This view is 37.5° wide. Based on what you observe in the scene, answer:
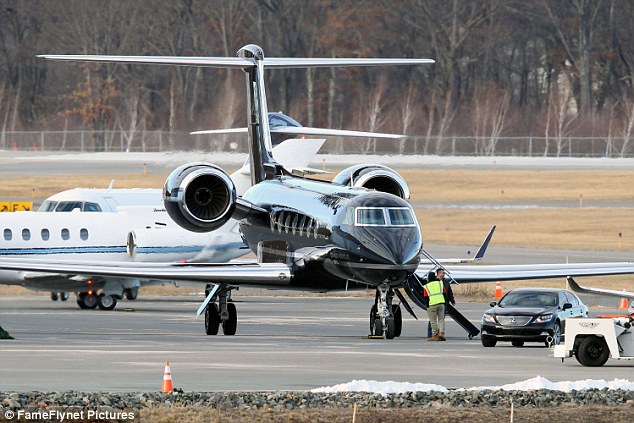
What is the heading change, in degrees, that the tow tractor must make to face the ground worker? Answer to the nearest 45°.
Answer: approximately 45° to its right

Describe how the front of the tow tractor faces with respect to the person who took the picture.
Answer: facing to the left of the viewer

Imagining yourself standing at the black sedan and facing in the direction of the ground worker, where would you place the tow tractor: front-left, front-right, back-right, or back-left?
back-left

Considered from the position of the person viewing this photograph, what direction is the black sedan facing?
facing the viewer and to the left of the viewer

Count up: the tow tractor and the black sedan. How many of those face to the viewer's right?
0

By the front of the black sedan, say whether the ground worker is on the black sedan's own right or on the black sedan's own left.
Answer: on the black sedan's own right
